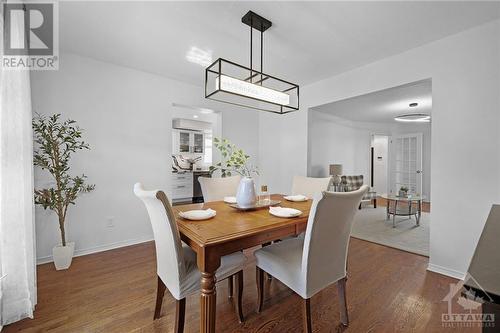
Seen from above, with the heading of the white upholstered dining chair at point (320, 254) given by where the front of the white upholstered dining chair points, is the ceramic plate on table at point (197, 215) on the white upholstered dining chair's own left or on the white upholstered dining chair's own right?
on the white upholstered dining chair's own left

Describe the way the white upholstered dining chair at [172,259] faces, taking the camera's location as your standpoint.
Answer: facing away from the viewer and to the right of the viewer

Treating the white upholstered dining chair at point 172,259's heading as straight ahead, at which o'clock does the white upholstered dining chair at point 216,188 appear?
the white upholstered dining chair at point 216,188 is roughly at 11 o'clock from the white upholstered dining chair at point 172,259.

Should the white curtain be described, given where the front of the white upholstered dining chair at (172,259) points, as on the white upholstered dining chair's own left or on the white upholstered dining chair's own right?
on the white upholstered dining chair's own left

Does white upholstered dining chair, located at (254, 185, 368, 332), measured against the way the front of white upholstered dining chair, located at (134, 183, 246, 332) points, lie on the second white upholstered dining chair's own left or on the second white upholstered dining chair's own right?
on the second white upholstered dining chair's own right

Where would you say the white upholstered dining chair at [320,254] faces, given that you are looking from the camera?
facing away from the viewer and to the left of the viewer

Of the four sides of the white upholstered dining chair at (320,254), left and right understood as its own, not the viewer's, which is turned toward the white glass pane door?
right

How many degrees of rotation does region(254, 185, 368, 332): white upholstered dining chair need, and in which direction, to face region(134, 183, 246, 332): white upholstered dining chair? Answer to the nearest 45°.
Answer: approximately 45° to its left
